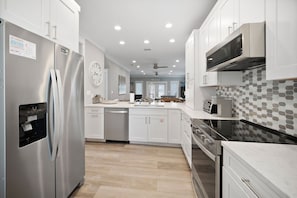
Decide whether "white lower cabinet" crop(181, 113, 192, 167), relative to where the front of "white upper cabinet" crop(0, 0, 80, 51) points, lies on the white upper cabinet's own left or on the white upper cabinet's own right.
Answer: on the white upper cabinet's own left

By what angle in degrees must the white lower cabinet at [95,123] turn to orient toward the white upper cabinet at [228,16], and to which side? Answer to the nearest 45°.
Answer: approximately 45° to its left

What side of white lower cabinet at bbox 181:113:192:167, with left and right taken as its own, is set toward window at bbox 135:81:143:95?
right

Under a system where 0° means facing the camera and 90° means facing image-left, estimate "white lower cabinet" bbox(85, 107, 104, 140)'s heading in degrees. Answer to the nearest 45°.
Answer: approximately 0°

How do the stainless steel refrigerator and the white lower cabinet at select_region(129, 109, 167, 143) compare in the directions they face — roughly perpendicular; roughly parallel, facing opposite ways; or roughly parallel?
roughly perpendicular

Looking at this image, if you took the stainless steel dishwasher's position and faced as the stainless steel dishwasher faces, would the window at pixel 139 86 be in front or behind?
behind

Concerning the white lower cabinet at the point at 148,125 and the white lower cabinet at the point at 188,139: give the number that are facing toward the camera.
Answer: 1

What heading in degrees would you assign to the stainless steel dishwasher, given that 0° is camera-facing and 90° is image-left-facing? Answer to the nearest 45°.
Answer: approximately 0°

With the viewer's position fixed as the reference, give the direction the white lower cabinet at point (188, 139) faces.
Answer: facing to the left of the viewer

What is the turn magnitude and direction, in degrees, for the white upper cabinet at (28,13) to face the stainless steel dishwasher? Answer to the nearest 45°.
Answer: approximately 90° to its left
